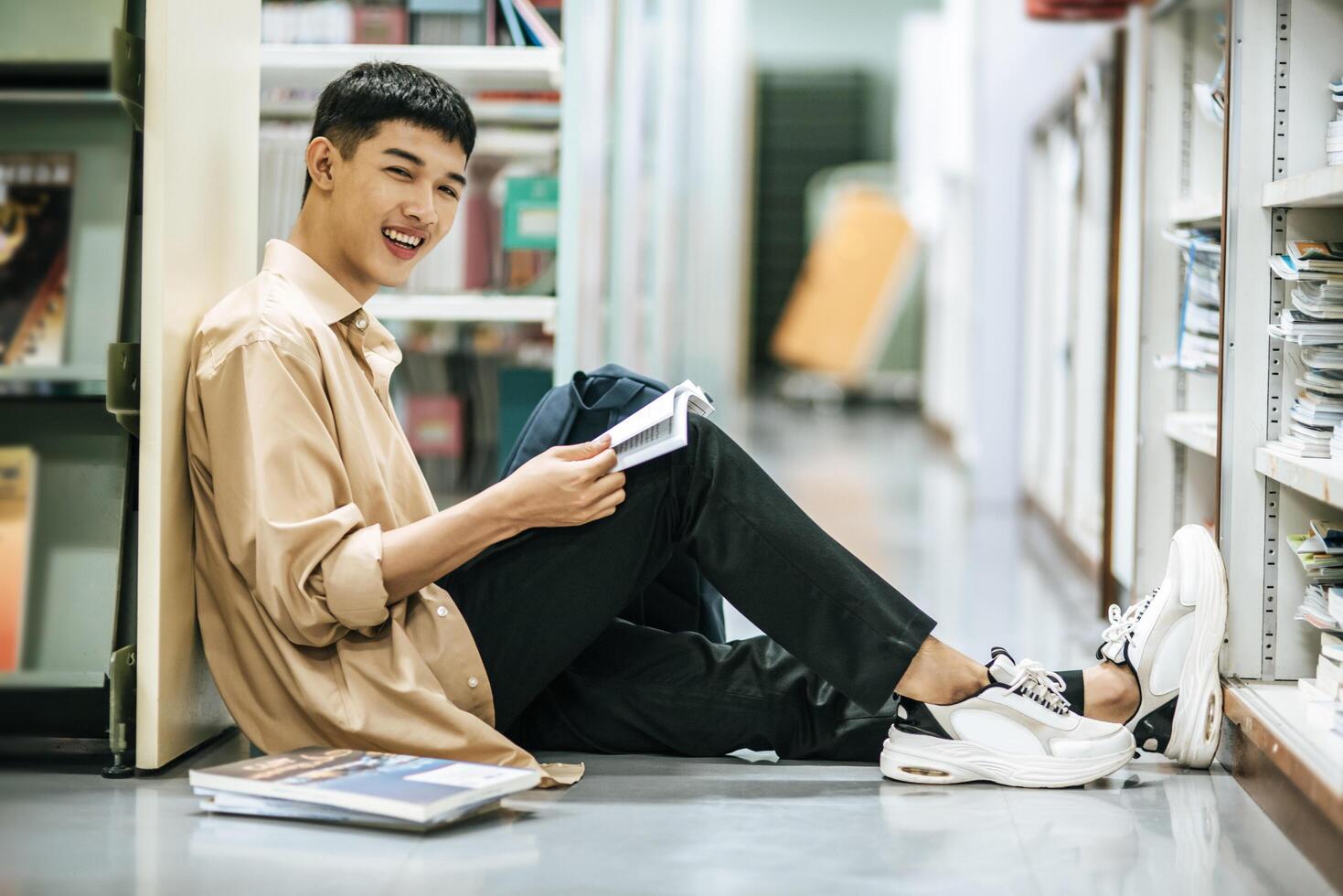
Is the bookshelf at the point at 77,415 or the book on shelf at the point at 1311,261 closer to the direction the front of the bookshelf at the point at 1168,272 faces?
the bookshelf

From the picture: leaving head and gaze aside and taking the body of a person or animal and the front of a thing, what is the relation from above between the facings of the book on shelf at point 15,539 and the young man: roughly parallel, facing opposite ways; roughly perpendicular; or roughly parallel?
roughly perpendicular

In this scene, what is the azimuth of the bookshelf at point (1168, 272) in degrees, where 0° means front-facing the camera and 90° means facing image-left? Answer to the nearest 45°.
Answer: approximately 45°

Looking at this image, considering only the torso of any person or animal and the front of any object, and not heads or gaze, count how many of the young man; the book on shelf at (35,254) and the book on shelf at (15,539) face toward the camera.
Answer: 2

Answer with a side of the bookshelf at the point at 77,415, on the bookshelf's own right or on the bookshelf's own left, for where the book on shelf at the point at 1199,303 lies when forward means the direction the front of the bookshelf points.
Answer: on the bookshelf's own left

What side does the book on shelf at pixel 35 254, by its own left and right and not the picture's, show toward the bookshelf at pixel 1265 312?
left

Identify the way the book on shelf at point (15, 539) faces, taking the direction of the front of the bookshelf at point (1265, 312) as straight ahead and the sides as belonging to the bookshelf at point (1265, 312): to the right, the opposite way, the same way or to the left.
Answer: to the left

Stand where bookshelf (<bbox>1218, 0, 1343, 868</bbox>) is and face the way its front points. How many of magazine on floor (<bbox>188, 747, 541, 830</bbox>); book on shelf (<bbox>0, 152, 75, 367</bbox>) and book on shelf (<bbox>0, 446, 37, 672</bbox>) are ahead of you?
3

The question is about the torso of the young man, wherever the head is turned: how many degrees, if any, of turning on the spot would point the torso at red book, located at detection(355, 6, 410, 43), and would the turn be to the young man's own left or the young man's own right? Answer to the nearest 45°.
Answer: approximately 90° to the young man's own left

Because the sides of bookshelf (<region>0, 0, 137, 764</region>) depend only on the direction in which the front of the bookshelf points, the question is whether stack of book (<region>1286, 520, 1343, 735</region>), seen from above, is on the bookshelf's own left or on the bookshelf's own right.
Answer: on the bookshelf's own left

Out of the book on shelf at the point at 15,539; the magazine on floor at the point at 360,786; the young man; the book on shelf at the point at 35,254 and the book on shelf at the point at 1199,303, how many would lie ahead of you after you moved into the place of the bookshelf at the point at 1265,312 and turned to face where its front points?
4
